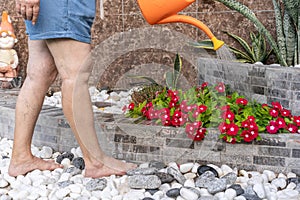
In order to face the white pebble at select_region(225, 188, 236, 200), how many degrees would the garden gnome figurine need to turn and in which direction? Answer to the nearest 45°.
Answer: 0° — it already faces it

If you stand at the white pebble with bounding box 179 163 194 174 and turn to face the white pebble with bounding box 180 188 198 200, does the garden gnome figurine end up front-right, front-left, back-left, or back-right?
back-right

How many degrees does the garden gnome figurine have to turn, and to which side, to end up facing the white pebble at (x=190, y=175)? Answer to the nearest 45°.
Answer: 0° — it already faces it

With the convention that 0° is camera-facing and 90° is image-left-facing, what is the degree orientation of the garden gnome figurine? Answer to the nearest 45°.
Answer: approximately 0°

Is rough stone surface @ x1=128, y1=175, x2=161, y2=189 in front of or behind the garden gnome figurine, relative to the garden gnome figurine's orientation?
in front

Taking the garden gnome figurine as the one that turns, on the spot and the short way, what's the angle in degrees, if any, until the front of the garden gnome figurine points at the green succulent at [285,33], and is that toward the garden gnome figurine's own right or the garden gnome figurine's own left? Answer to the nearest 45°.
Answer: approximately 45° to the garden gnome figurine's own left

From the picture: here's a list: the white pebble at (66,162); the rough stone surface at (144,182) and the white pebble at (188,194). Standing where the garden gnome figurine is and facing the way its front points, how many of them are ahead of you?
3

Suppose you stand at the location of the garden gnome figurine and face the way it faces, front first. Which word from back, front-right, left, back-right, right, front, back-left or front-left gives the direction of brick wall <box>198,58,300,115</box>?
front-left

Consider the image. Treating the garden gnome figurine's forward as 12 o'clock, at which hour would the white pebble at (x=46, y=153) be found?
The white pebble is roughly at 12 o'clock from the garden gnome figurine.
